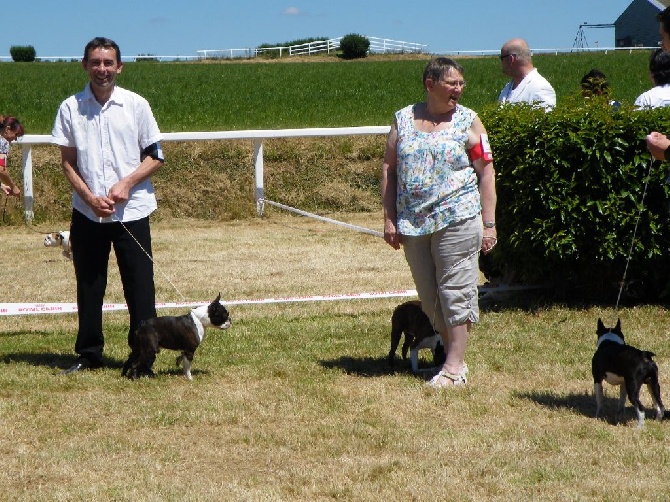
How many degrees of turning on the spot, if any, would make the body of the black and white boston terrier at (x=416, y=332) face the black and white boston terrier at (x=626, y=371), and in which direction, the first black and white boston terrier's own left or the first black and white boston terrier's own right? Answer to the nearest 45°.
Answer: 0° — it already faces it

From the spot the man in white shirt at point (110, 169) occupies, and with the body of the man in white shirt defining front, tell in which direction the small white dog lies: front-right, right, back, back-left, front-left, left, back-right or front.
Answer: back

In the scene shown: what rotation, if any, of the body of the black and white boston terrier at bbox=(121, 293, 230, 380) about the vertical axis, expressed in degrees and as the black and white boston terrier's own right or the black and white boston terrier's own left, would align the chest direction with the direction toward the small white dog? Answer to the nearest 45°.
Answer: approximately 90° to the black and white boston terrier's own left

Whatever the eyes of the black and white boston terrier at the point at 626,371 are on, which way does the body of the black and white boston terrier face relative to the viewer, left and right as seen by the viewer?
facing away from the viewer and to the left of the viewer

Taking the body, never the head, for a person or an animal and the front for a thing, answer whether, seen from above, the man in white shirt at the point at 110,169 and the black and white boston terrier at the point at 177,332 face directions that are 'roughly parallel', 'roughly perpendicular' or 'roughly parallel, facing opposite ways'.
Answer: roughly perpendicular

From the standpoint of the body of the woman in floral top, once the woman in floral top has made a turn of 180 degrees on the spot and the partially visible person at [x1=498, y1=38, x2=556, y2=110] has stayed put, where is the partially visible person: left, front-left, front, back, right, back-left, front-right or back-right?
front

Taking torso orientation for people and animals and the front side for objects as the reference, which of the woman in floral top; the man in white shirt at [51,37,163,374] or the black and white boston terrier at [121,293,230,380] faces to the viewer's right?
the black and white boston terrier

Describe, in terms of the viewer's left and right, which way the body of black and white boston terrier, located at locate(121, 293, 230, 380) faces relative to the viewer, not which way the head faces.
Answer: facing to the right of the viewer

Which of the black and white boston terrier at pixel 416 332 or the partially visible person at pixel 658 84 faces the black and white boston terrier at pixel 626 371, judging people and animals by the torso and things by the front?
the black and white boston terrier at pixel 416 332
